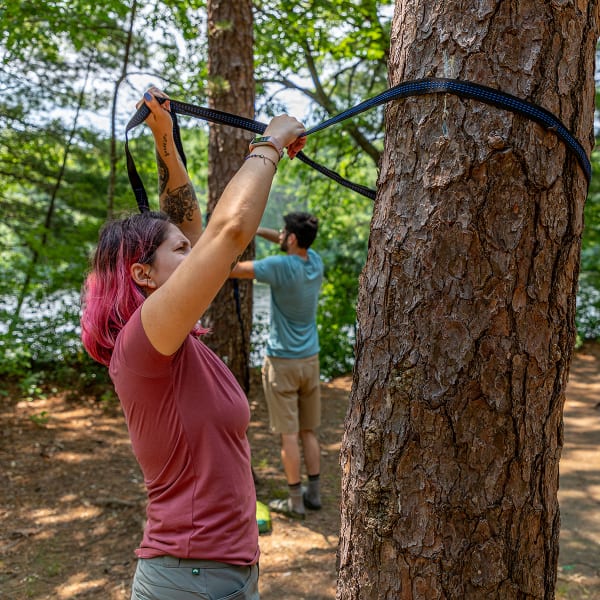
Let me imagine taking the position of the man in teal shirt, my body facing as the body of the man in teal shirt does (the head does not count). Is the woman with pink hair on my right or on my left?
on my left

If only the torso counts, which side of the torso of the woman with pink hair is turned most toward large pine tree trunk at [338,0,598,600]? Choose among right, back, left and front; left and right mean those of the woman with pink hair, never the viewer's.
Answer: front

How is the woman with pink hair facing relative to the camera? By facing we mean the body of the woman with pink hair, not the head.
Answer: to the viewer's right

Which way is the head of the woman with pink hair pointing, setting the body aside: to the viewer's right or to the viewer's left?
to the viewer's right

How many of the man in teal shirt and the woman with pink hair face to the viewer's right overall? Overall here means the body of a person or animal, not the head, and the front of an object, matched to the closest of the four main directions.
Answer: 1

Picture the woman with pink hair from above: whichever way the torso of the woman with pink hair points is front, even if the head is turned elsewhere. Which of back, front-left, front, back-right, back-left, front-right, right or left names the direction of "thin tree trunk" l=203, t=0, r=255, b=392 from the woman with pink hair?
left

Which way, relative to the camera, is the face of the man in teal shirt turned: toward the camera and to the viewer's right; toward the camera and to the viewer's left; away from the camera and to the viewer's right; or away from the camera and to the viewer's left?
away from the camera and to the viewer's left

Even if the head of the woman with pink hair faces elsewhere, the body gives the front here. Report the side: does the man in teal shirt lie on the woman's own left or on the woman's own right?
on the woman's own left

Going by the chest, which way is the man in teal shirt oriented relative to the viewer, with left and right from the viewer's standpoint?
facing away from the viewer and to the left of the viewer
